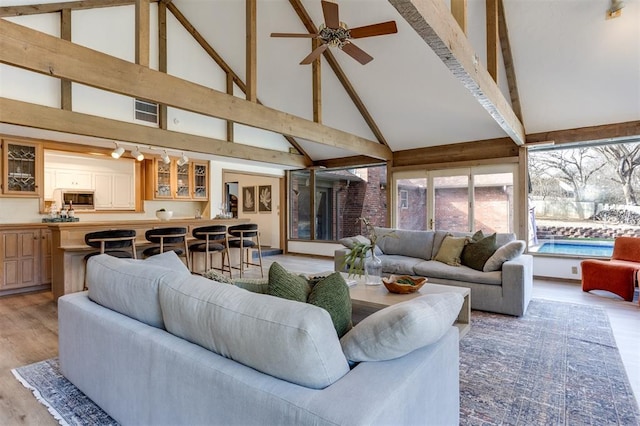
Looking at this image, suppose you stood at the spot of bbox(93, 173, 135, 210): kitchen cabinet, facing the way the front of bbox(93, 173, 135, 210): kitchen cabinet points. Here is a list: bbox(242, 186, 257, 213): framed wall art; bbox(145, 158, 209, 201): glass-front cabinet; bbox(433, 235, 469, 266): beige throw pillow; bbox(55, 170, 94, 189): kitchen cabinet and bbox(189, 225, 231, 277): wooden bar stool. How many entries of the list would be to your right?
1

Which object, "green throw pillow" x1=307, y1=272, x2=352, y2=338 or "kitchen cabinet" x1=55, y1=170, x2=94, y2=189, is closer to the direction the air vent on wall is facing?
the green throw pillow

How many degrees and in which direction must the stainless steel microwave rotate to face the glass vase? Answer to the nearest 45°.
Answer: approximately 45° to its left

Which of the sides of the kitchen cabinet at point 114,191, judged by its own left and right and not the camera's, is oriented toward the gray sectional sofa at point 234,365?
front

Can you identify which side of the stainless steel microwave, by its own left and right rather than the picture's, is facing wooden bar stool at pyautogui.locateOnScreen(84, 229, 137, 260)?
front

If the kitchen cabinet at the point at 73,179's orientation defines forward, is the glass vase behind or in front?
in front

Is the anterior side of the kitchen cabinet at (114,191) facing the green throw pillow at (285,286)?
yes

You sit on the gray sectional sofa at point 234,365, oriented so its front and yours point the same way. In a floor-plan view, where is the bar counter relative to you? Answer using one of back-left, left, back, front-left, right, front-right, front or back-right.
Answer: left

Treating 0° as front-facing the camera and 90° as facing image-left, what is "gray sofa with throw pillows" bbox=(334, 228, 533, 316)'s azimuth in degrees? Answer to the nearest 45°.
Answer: approximately 45°

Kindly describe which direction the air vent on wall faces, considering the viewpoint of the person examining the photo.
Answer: facing the viewer and to the right of the viewer

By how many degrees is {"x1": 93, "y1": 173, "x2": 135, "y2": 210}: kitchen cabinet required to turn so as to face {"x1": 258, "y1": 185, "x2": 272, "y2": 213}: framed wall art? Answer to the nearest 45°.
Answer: approximately 90° to its left
